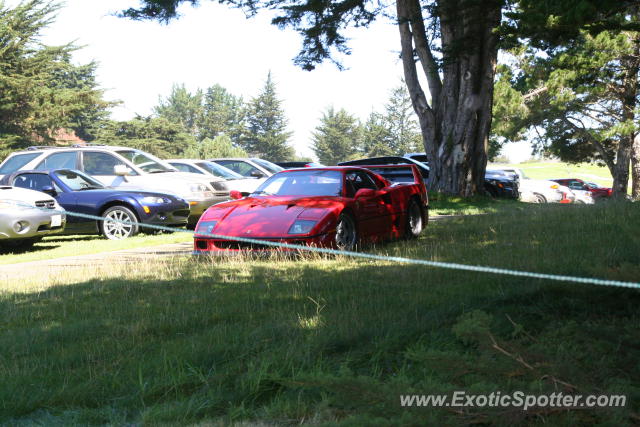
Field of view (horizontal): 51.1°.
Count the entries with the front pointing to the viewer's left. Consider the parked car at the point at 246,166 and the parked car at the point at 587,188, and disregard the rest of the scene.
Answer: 0

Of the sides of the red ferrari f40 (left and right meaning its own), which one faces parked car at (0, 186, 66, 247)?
right

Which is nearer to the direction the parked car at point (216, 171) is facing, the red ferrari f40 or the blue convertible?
the red ferrari f40

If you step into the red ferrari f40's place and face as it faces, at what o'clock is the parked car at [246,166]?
The parked car is roughly at 4 o'clock from the red ferrari f40.

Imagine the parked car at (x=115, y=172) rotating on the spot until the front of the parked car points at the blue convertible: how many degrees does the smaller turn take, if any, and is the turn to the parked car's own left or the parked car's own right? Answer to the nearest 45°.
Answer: approximately 45° to the parked car's own right

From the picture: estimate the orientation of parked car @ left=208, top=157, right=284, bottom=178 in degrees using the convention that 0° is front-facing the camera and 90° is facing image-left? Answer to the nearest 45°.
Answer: approximately 315°

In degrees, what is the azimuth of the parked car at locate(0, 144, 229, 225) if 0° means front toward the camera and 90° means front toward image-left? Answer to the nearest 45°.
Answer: approximately 315°

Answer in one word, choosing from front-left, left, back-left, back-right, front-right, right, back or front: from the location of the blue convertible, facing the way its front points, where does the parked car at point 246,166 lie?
left

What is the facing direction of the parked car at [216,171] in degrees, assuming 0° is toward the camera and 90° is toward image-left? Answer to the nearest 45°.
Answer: approximately 315°

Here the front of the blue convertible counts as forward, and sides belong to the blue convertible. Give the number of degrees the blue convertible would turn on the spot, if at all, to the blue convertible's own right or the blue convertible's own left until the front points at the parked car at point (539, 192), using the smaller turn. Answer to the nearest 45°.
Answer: approximately 90° to the blue convertible's own left
